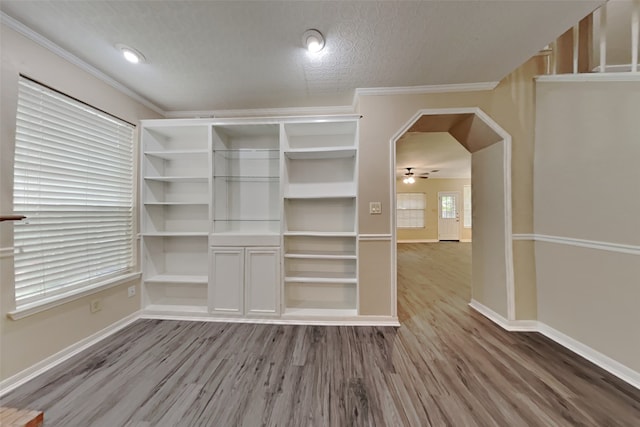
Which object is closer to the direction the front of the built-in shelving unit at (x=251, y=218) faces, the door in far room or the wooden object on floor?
the wooden object on floor

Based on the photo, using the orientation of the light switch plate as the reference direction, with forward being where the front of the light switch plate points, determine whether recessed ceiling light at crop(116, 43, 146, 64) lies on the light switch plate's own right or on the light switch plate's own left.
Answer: on the light switch plate's own right

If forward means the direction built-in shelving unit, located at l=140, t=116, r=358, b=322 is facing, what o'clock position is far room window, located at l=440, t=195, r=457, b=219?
The far room window is roughly at 8 o'clock from the built-in shelving unit.

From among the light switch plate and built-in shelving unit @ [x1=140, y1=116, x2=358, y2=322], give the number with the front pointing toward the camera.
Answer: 2

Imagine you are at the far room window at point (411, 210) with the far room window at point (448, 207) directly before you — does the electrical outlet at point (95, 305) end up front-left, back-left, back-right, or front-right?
back-right

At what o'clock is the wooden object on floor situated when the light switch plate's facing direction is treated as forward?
The wooden object on floor is roughly at 1 o'clock from the light switch plate.

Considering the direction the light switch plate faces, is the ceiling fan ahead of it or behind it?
behind

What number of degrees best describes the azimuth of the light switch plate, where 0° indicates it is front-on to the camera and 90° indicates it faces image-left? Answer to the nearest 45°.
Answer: approximately 0°

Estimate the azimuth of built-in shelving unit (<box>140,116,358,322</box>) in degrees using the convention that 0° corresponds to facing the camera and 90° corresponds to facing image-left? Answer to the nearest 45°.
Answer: approximately 0°

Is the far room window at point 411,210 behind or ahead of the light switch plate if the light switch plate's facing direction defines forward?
behind

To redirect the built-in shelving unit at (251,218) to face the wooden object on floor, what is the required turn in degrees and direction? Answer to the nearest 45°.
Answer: approximately 45° to its right

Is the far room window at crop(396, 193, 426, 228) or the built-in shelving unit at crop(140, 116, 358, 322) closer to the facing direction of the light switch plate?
the built-in shelving unit

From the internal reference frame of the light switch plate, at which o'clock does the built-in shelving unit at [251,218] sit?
The built-in shelving unit is roughly at 3 o'clock from the light switch plate.

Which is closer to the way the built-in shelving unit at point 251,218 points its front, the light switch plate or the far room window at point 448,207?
the light switch plate
